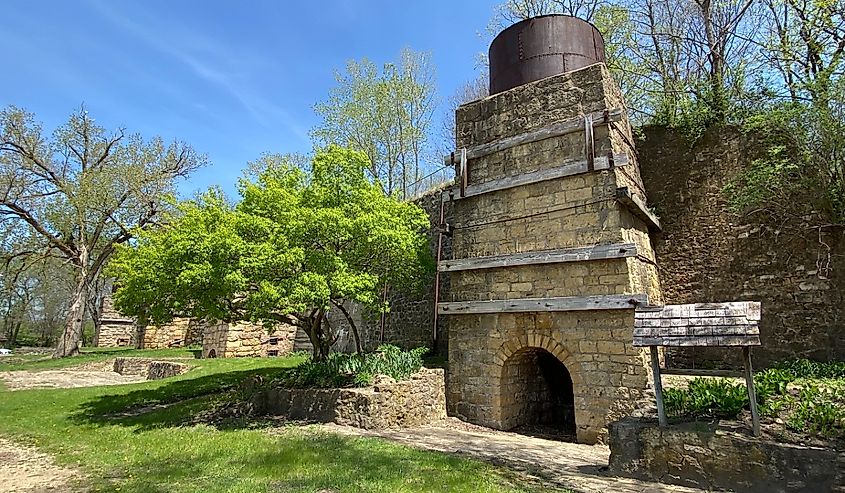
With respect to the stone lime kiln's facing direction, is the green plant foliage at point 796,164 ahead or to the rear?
to the rear

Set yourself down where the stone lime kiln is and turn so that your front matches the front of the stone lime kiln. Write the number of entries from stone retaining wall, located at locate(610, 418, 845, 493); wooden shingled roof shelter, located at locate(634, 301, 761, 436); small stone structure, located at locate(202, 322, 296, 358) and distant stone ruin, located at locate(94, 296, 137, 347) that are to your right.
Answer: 2

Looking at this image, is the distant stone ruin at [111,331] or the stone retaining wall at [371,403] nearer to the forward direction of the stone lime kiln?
the stone retaining wall

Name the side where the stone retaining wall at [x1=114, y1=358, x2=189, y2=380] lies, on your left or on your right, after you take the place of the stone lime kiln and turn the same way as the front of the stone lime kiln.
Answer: on your right

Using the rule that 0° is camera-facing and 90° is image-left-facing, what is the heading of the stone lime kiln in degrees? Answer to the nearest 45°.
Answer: approximately 45°

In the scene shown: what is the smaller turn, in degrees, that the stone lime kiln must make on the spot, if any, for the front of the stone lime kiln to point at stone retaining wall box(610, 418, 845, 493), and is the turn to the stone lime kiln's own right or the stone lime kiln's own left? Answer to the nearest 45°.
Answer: approximately 90° to the stone lime kiln's own left

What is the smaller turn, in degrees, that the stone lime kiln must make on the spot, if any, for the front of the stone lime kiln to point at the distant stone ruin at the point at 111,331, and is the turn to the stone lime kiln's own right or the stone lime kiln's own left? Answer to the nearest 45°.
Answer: approximately 90° to the stone lime kiln's own right

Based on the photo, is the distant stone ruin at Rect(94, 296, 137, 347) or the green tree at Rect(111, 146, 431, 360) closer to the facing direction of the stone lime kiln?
the green tree

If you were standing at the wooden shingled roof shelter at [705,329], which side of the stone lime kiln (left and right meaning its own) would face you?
left

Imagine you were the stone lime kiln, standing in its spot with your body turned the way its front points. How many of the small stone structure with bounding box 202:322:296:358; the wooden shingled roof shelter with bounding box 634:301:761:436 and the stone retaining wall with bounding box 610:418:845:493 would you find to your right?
1

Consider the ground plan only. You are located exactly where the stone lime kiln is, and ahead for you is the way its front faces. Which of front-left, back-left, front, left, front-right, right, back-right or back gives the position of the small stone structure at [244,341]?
right
